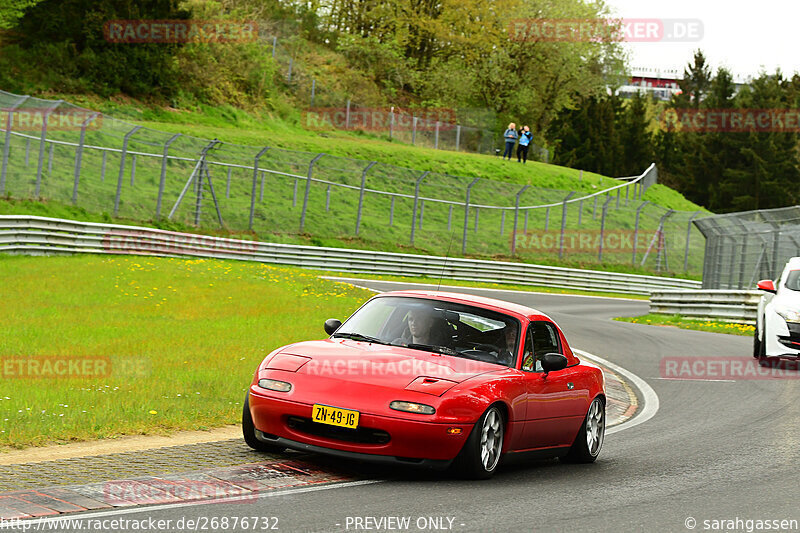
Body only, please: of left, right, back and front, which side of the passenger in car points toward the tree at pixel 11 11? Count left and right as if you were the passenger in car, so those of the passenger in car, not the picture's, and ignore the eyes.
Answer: right

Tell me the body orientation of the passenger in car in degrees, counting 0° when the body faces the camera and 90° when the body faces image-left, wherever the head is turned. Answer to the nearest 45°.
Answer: approximately 45°

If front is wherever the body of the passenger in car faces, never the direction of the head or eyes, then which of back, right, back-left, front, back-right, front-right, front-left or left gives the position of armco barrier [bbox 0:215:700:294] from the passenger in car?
back-right

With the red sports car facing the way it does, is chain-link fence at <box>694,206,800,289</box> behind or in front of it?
behind

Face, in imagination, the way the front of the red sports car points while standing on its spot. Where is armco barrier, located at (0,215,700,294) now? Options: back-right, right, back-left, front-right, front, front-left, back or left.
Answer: back-right
